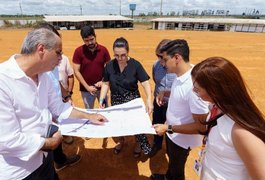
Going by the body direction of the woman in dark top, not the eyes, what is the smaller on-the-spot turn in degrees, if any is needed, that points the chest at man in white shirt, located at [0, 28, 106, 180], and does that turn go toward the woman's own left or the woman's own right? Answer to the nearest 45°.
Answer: approximately 45° to the woman's own right

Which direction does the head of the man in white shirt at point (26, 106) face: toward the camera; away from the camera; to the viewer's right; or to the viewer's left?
to the viewer's right

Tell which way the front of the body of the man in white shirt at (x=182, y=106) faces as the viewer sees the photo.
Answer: to the viewer's left

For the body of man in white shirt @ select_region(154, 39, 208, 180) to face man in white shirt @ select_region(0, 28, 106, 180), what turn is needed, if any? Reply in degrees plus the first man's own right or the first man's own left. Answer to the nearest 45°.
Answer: approximately 45° to the first man's own left

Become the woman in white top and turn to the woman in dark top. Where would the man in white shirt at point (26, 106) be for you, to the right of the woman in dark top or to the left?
left

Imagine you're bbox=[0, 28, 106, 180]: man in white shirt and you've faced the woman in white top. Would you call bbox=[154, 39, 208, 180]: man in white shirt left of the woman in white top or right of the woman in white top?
left

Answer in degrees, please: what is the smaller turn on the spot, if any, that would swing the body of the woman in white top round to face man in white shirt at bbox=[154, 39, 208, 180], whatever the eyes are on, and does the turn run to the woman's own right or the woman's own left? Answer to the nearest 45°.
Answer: approximately 45° to the woman's own right

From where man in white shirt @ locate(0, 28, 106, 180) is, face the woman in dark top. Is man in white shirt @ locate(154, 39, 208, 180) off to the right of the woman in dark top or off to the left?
right

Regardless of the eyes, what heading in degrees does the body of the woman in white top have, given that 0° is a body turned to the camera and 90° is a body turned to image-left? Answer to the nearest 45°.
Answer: approximately 90°

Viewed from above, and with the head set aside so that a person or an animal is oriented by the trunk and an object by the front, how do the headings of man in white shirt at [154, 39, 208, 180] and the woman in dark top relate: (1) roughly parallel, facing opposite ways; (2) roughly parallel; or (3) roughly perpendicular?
roughly perpendicular

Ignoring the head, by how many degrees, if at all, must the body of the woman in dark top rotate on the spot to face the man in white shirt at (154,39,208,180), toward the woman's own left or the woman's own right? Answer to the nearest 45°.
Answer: approximately 45° to the woman's own left
